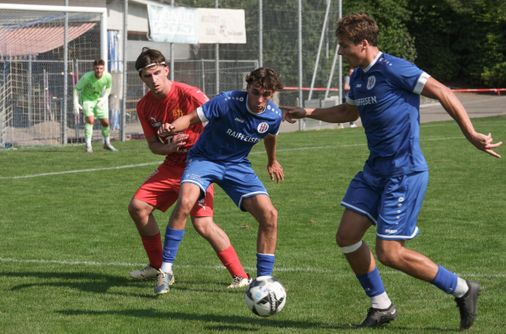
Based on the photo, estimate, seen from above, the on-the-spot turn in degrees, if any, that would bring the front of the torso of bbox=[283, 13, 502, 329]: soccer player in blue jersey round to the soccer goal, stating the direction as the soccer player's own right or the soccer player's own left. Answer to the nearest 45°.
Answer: approximately 90° to the soccer player's own right

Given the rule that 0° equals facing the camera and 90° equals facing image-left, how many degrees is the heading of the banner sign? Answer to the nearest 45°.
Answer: approximately 0°

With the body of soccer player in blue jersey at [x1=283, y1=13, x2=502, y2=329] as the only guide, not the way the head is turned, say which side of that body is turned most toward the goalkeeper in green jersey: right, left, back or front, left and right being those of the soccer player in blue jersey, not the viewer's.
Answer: right

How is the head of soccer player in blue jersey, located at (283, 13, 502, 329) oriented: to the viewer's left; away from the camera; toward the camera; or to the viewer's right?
to the viewer's left

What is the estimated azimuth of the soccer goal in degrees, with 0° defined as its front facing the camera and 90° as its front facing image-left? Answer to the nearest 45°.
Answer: approximately 0°

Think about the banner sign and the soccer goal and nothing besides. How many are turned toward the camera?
2

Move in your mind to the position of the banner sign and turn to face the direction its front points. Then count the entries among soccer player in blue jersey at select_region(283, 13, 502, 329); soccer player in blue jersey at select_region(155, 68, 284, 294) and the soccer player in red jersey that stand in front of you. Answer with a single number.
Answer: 3

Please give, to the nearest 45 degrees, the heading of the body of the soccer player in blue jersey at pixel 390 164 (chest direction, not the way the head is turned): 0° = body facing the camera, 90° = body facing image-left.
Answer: approximately 45°

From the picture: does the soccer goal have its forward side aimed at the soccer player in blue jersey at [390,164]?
yes

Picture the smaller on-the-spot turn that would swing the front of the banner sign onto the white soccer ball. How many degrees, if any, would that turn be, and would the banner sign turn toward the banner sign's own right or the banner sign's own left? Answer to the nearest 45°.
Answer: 0° — it already faces it
